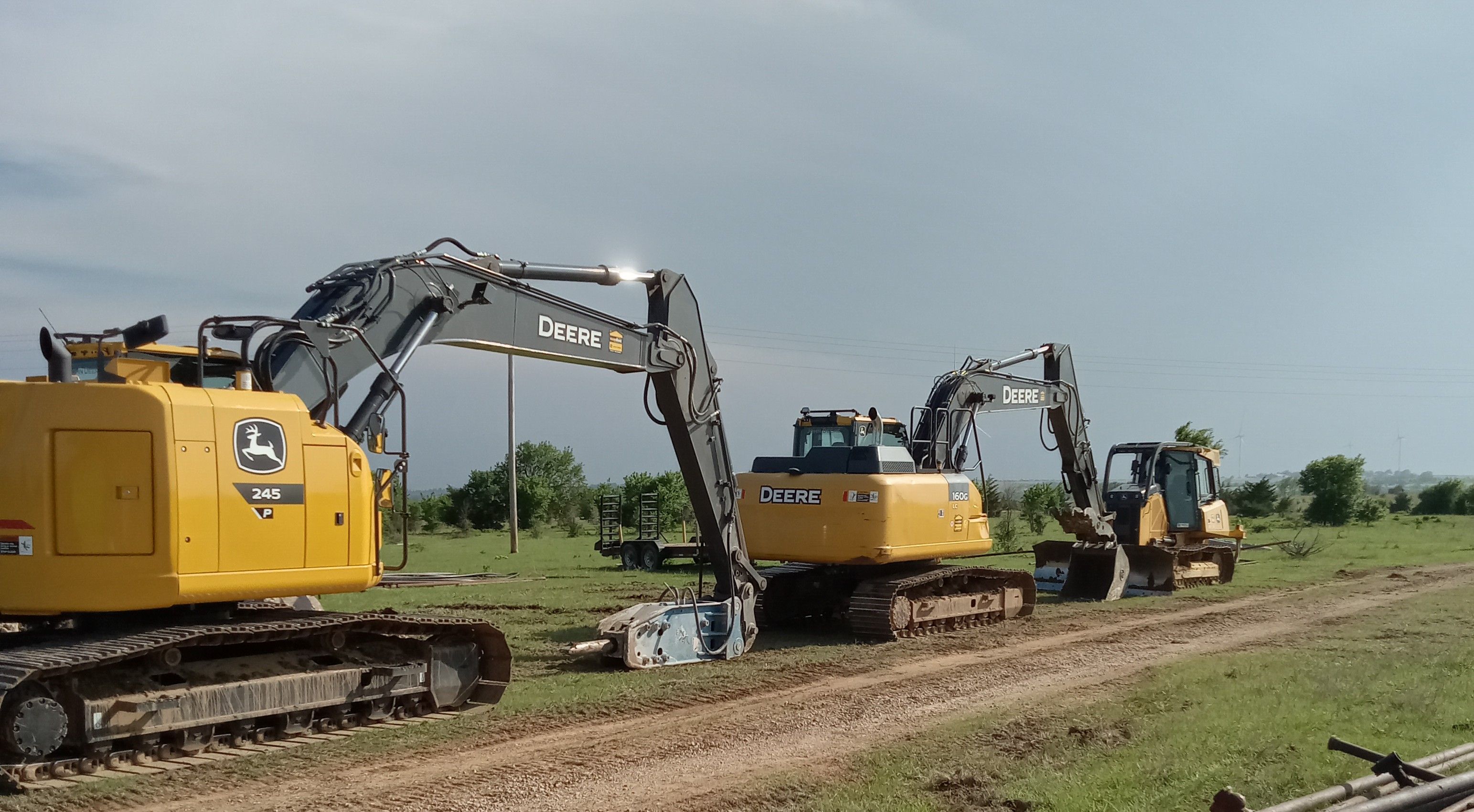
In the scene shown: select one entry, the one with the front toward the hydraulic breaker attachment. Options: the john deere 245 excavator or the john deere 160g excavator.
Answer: the john deere 245 excavator

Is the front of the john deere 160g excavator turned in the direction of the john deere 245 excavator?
no

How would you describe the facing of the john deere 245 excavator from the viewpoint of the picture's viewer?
facing away from the viewer and to the right of the viewer

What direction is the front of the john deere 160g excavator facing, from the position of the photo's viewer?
facing away from the viewer and to the right of the viewer

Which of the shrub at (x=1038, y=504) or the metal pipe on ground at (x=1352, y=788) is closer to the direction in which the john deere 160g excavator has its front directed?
the shrub

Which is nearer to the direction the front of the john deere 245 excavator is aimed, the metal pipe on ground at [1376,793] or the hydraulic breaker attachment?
the hydraulic breaker attachment

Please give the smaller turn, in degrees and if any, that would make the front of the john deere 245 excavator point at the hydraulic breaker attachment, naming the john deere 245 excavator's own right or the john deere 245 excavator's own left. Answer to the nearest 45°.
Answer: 0° — it already faces it

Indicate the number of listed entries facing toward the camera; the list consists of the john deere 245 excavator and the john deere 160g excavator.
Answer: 0

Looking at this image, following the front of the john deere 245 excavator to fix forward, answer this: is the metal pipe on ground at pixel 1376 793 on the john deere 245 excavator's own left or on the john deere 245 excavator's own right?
on the john deere 245 excavator's own right

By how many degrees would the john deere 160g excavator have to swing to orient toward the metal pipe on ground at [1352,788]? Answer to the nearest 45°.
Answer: approximately 135° to its right

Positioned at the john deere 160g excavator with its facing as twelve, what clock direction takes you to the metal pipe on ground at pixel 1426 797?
The metal pipe on ground is roughly at 4 o'clock from the john deere 160g excavator.

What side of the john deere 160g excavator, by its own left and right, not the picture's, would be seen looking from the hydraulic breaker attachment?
back

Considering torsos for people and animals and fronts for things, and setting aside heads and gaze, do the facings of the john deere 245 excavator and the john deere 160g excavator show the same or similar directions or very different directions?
same or similar directions

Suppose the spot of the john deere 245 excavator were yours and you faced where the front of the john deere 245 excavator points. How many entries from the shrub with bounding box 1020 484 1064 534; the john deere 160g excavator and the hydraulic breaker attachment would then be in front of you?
3

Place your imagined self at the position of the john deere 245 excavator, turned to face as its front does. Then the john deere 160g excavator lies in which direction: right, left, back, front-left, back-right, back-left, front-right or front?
front

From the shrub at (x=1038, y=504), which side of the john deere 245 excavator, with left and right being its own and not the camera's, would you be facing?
front

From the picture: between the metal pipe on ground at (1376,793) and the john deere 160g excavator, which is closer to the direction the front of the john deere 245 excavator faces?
the john deere 160g excavator
